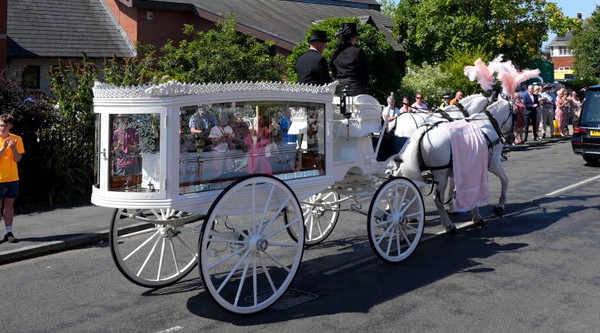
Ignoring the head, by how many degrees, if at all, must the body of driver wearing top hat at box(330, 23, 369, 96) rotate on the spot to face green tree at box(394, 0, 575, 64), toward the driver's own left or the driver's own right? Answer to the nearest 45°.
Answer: approximately 45° to the driver's own left

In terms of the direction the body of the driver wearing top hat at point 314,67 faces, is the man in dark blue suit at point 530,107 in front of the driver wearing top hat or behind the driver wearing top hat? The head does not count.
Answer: in front

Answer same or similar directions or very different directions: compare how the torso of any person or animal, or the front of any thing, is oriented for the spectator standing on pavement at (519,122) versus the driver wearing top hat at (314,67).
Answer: very different directions

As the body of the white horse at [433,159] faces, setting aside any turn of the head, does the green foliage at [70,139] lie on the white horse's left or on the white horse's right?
on the white horse's left

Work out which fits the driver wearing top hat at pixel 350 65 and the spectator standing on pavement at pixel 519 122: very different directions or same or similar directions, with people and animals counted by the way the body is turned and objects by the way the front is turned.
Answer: very different directions

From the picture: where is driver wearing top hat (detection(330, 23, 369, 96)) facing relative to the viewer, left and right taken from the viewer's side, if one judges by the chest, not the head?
facing away from the viewer and to the right of the viewer

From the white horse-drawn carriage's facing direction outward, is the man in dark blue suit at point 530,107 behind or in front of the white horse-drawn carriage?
in front

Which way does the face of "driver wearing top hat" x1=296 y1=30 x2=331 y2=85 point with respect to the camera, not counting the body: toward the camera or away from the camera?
away from the camera

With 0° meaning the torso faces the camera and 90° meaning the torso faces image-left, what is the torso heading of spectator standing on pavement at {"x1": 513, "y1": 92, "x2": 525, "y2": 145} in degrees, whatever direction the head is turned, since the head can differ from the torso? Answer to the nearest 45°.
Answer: approximately 45°

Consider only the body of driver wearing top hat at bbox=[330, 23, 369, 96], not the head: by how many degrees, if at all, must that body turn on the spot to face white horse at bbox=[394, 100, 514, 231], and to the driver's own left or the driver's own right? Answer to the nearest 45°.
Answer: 0° — they already face it

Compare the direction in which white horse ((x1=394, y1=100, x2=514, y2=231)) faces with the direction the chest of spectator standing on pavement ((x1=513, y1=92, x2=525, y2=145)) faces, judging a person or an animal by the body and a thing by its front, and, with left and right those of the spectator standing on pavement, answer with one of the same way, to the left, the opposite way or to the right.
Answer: the opposite way

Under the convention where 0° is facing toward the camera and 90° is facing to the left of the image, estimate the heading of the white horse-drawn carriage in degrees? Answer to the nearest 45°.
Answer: approximately 225°

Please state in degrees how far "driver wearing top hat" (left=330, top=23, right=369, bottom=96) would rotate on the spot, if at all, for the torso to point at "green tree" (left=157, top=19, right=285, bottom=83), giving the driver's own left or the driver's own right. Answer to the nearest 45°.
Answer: approximately 45° to the driver's own left

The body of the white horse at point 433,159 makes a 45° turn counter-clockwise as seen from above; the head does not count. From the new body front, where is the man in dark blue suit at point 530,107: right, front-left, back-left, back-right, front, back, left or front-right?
front

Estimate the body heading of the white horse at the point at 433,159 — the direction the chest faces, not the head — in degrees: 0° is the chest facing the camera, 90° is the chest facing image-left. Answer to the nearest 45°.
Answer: approximately 225°
